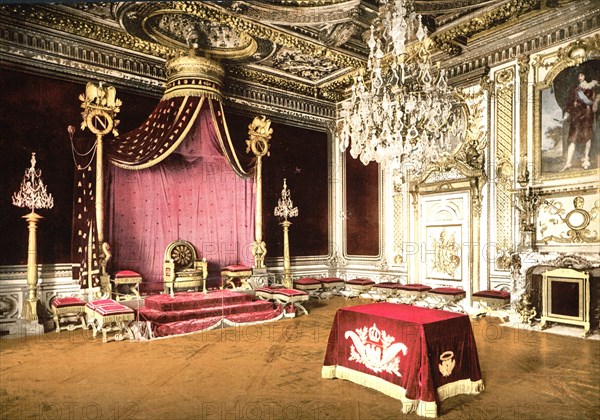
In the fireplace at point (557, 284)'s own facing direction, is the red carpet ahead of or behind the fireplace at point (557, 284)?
ahead

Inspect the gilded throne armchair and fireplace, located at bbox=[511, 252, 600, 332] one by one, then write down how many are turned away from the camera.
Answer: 0

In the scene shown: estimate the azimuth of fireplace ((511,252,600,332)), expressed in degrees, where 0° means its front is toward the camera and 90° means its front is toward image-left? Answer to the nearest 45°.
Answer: approximately 45°

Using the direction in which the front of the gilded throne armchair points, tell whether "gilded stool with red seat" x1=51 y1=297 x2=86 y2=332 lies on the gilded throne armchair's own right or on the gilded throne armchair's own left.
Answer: on the gilded throne armchair's own right

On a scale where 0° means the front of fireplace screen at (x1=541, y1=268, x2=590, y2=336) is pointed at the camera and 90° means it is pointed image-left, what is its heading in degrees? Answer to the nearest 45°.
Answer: approximately 45°

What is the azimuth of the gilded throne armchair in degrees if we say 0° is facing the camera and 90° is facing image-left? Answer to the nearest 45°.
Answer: approximately 315°

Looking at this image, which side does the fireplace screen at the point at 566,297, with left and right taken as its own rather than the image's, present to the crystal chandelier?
front
